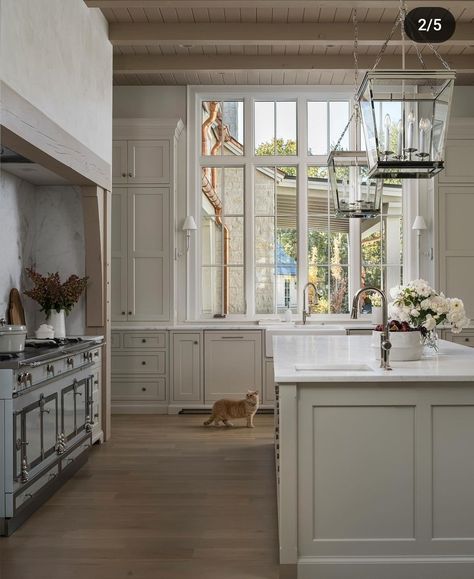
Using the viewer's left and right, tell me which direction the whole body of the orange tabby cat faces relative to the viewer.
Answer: facing to the right of the viewer

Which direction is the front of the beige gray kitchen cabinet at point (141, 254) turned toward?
toward the camera

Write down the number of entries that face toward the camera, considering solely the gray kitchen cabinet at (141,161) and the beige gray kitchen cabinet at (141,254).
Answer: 2

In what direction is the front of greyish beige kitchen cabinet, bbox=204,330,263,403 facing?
toward the camera

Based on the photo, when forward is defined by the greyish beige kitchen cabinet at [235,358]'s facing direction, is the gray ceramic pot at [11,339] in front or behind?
in front

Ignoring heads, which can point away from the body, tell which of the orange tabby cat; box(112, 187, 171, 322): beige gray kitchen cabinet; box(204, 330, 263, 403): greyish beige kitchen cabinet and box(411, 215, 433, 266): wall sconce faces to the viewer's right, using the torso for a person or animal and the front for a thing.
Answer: the orange tabby cat

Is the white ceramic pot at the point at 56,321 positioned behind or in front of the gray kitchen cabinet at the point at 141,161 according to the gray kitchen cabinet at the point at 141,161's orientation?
in front

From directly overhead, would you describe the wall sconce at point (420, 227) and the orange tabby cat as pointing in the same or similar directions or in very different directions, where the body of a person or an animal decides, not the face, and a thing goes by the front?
very different directions

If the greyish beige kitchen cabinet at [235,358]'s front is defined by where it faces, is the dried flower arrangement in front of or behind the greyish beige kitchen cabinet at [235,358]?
in front
